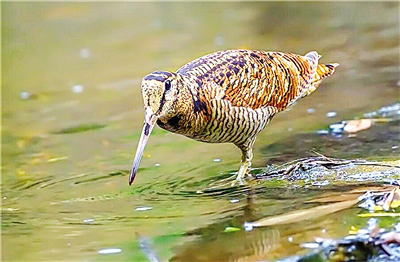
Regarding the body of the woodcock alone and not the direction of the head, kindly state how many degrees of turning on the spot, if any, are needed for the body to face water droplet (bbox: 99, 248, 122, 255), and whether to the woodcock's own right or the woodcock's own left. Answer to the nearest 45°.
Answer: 0° — it already faces it

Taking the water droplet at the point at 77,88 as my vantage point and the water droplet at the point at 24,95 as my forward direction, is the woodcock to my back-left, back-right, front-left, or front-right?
back-left

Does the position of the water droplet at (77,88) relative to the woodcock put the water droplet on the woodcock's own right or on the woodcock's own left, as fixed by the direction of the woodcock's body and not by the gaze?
on the woodcock's own right

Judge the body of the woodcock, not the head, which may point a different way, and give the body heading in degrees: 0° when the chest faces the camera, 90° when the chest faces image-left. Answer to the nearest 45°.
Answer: approximately 45°

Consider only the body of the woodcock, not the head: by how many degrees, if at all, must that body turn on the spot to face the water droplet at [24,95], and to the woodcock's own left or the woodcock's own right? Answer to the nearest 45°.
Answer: approximately 90° to the woodcock's own right
